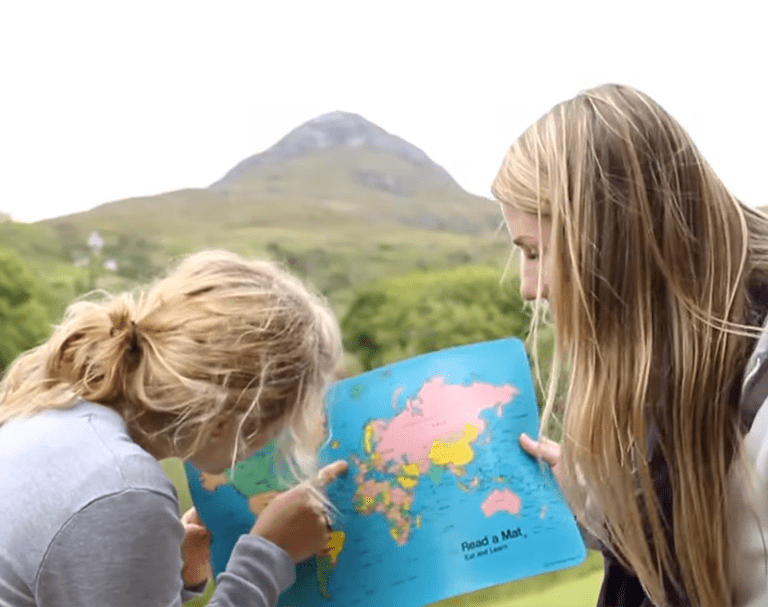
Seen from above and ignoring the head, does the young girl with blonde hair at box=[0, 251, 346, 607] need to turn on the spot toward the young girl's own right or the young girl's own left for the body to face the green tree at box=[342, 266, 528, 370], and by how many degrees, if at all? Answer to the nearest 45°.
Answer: approximately 45° to the young girl's own left

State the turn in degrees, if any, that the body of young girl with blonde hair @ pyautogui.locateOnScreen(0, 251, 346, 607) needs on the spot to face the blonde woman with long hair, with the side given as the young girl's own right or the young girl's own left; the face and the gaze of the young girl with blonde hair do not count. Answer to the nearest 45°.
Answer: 0° — they already face them

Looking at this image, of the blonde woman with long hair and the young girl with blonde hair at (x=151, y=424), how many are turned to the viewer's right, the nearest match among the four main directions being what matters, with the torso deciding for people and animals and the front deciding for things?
1

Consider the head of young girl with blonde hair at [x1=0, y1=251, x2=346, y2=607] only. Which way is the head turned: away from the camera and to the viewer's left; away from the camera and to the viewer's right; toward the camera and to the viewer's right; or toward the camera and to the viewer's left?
away from the camera and to the viewer's right

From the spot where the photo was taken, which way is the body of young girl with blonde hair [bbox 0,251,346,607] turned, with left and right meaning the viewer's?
facing to the right of the viewer

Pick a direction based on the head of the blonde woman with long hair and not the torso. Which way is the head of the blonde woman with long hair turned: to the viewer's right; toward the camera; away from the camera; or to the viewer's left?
to the viewer's left

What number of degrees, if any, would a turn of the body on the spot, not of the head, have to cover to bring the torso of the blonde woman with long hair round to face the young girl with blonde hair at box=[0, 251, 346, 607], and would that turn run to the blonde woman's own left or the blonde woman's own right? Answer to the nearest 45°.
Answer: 0° — they already face them

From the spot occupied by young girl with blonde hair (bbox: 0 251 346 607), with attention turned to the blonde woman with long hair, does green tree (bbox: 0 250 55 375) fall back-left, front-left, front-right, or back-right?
back-left

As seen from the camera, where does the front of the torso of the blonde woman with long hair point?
to the viewer's left

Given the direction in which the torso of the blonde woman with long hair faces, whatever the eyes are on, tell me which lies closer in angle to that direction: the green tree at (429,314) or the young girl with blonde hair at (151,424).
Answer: the young girl with blonde hair

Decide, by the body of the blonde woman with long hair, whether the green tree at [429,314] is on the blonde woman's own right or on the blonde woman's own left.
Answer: on the blonde woman's own right

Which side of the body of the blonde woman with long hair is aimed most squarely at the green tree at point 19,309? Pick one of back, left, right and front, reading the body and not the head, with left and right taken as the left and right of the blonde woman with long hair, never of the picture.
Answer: front
